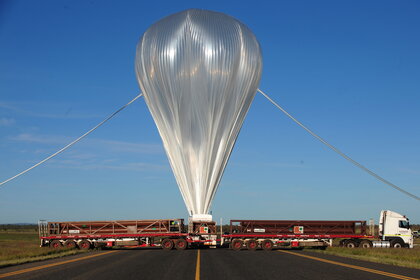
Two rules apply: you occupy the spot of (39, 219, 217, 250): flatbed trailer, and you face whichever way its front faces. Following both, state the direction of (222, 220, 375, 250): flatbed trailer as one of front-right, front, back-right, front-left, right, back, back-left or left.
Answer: front

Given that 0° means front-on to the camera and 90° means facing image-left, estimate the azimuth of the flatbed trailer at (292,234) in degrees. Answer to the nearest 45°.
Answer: approximately 270°

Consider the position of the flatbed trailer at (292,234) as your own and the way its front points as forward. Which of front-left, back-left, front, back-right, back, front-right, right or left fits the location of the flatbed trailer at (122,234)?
back

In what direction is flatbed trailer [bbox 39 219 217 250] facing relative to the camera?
to the viewer's right

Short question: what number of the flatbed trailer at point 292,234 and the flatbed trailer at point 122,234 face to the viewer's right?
2

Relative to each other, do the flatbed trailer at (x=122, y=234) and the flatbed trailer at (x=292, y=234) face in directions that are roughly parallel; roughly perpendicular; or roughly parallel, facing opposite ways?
roughly parallel
